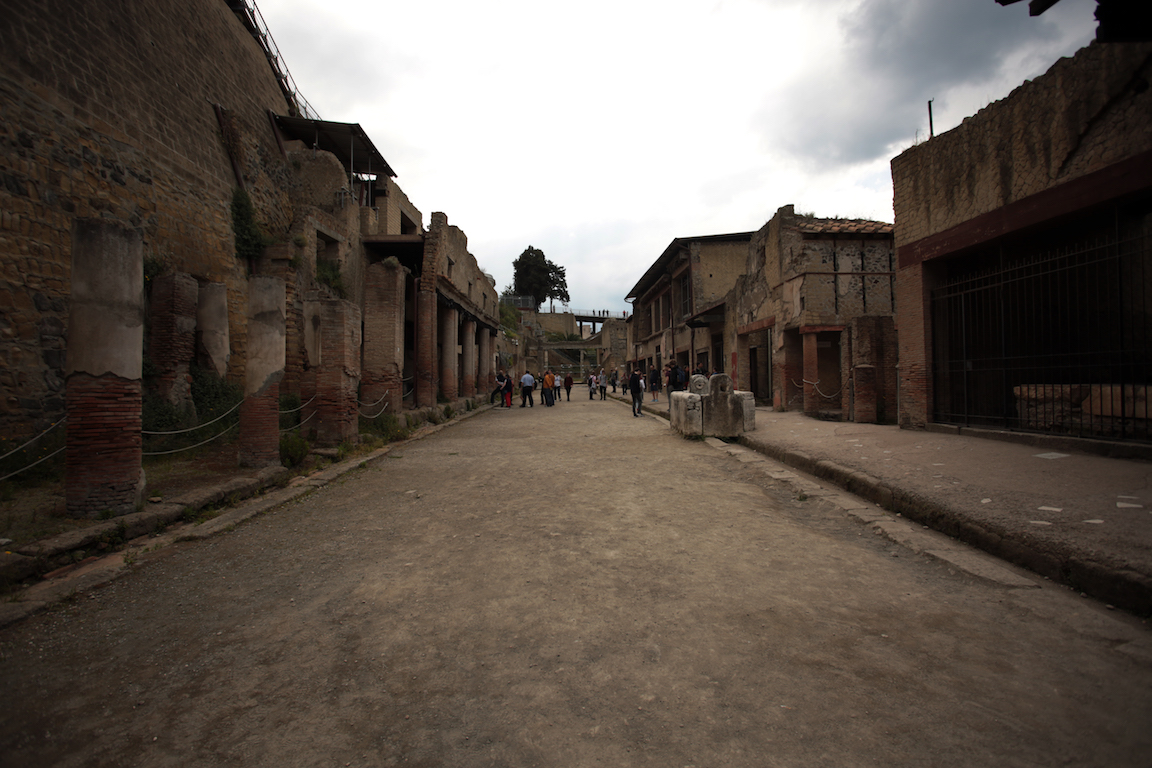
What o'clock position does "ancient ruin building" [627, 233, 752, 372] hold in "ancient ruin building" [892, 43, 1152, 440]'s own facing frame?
"ancient ruin building" [627, 233, 752, 372] is roughly at 3 o'clock from "ancient ruin building" [892, 43, 1152, 440].

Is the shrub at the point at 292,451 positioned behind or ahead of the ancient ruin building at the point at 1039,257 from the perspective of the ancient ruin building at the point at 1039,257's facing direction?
ahead

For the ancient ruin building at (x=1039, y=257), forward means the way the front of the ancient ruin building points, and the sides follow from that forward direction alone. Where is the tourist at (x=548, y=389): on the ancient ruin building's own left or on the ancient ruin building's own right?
on the ancient ruin building's own right

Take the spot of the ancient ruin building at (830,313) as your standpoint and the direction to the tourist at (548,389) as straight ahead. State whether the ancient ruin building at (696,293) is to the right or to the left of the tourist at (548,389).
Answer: right

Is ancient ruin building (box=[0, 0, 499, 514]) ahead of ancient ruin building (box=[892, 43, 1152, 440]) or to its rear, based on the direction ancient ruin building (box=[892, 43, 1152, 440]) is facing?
ahead

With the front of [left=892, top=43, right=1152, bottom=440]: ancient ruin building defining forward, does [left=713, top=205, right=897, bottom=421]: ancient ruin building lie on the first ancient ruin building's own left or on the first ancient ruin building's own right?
on the first ancient ruin building's own right

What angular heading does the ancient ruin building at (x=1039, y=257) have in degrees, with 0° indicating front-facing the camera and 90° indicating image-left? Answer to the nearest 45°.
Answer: approximately 45°

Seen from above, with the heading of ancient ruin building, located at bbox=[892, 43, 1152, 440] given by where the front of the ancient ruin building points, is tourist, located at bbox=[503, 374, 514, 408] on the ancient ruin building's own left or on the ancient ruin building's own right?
on the ancient ruin building's own right
